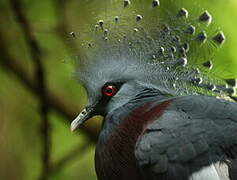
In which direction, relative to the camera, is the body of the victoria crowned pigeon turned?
to the viewer's left
